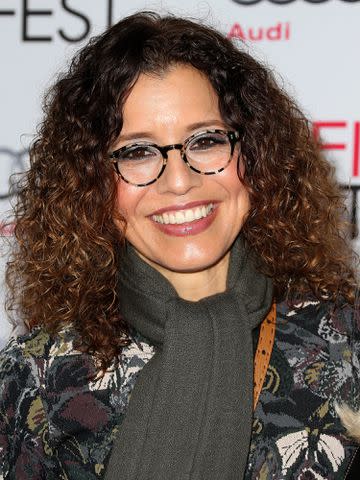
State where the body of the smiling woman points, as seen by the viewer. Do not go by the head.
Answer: toward the camera

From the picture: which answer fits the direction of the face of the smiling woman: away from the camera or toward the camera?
toward the camera
